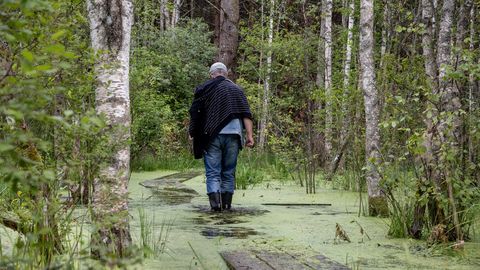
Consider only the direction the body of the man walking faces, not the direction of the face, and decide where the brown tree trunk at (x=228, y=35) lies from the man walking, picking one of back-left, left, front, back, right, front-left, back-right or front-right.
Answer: front

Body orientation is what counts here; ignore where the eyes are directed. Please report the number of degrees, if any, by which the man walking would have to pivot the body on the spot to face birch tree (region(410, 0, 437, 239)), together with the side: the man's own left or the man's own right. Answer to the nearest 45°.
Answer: approximately 135° to the man's own right

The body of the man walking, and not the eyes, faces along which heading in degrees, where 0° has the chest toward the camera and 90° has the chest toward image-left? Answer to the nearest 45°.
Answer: approximately 180°

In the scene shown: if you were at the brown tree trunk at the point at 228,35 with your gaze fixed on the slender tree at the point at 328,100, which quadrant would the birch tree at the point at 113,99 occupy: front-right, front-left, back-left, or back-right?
front-right

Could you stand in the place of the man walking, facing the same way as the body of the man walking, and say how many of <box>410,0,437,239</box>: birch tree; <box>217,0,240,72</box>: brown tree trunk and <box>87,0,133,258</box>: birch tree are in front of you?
1

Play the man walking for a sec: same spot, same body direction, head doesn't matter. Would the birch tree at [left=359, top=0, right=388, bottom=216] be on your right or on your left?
on your right

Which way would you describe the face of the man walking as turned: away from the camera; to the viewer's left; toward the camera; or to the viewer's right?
away from the camera

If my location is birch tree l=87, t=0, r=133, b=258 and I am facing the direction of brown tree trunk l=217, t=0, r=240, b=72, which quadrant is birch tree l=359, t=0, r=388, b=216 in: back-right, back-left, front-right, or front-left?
front-right

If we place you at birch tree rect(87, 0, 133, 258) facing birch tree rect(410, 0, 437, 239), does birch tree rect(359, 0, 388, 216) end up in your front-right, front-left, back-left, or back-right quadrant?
front-left

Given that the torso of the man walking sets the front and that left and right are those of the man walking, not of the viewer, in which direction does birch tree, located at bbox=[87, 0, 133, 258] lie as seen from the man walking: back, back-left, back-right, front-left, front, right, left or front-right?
back

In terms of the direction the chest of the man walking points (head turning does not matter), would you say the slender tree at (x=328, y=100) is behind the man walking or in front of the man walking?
in front

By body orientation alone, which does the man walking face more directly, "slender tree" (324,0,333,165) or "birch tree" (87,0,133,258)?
the slender tree

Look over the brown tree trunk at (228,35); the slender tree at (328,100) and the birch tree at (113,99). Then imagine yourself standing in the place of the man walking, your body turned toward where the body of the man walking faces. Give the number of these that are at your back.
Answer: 1
